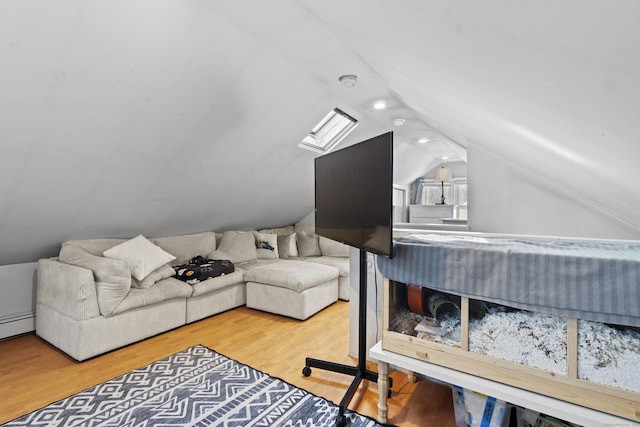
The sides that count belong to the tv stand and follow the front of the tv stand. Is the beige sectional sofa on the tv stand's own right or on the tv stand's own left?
on the tv stand's own right

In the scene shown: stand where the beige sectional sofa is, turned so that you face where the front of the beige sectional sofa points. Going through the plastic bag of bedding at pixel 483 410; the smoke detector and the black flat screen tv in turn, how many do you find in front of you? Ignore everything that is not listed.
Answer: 3
